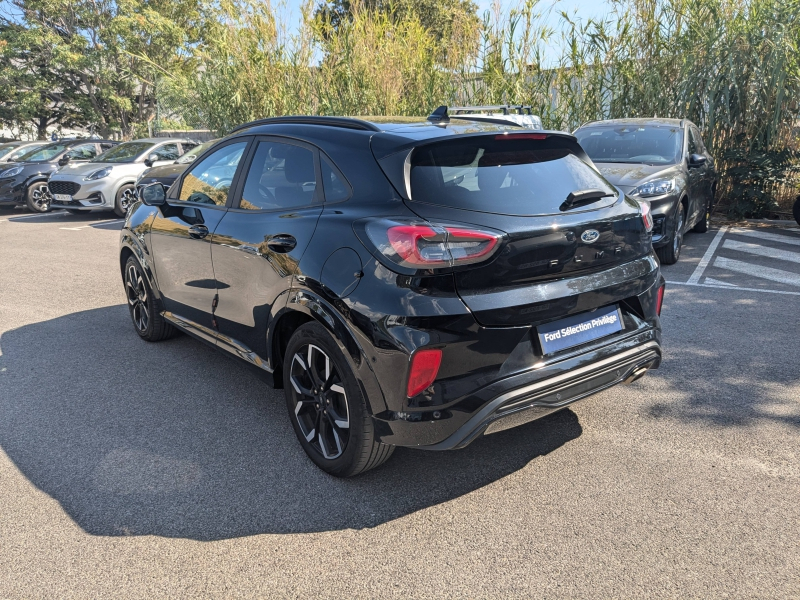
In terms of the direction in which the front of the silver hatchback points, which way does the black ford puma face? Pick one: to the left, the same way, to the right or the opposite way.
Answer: to the right

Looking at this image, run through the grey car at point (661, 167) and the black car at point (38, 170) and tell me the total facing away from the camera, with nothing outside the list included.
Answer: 0

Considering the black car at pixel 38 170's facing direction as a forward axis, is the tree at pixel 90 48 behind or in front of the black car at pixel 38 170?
behind

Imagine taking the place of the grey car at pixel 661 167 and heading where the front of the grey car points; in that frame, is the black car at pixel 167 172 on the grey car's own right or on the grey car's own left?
on the grey car's own right

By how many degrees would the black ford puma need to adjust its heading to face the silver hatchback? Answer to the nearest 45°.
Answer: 0° — it already faces it

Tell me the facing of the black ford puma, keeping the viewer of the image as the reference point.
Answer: facing away from the viewer and to the left of the viewer

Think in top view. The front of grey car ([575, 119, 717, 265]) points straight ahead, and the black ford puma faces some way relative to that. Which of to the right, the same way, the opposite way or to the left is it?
to the right

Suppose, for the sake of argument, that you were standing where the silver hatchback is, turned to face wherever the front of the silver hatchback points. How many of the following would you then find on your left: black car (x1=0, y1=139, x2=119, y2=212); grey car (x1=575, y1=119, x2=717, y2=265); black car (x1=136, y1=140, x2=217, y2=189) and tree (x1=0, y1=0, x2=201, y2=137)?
2

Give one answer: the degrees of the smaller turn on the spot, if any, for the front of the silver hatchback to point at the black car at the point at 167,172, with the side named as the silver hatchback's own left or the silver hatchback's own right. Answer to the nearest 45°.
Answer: approximately 90° to the silver hatchback's own left

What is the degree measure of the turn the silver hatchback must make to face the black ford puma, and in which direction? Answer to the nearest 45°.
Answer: approximately 45° to its left

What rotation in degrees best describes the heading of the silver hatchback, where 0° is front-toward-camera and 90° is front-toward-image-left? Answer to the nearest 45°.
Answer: approximately 45°

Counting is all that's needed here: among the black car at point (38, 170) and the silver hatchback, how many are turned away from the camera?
0

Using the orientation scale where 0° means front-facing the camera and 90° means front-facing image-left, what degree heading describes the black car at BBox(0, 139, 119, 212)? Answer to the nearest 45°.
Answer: approximately 45°

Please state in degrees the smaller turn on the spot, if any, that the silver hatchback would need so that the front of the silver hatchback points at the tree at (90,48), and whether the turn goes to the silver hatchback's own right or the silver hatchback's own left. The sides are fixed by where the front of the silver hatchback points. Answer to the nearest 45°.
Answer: approximately 135° to the silver hatchback's own right

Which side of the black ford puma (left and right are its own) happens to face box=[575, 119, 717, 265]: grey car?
right
